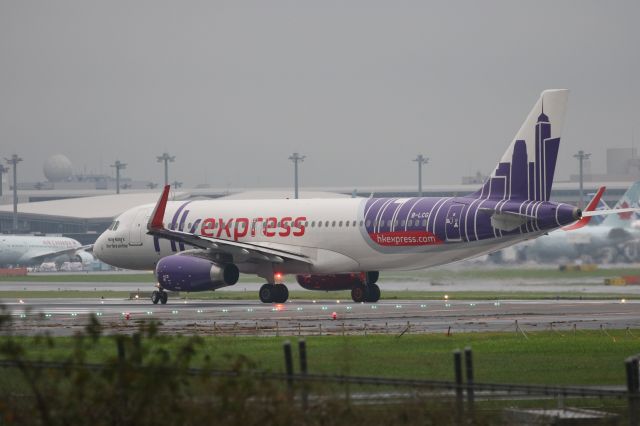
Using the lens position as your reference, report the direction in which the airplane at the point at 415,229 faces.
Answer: facing away from the viewer and to the left of the viewer

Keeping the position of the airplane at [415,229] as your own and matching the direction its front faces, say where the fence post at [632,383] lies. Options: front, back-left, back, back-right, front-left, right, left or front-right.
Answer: back-left
